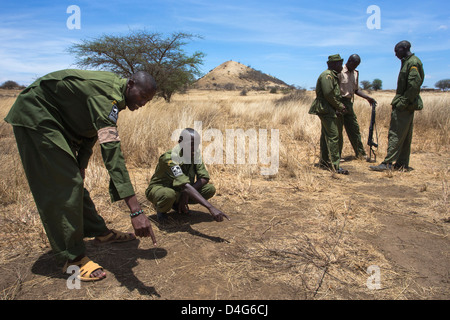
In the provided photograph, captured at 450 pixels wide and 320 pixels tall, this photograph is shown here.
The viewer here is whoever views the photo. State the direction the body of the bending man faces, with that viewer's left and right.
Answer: facing to the right of the viewer

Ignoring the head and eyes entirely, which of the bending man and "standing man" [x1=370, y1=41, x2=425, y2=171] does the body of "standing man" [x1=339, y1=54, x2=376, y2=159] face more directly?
the standing man

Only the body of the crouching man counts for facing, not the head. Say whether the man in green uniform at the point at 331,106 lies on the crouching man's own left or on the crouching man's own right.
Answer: on the crouching man's own left

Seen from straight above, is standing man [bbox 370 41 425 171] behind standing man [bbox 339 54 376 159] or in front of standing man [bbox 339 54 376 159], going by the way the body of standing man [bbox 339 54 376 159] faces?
in front

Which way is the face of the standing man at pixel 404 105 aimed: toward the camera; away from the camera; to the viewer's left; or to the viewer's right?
to the viewer's left

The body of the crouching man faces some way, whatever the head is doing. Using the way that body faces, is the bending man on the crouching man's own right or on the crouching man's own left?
on the crouching man's own right

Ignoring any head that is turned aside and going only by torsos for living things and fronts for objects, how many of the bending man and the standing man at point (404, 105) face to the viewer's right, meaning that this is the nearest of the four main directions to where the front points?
1

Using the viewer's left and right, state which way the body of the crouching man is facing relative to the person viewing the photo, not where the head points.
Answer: facing the viewer and to the right of the viewer

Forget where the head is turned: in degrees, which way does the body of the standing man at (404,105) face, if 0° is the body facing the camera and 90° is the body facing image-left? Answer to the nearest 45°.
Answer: approximately 90°
